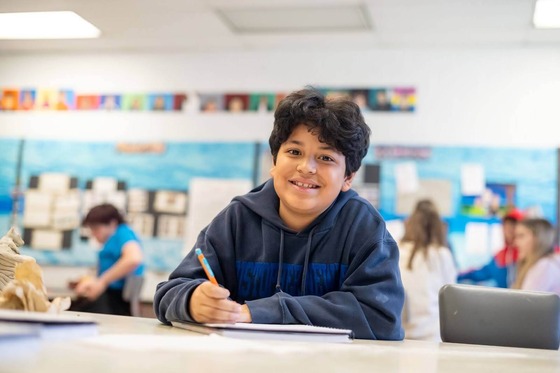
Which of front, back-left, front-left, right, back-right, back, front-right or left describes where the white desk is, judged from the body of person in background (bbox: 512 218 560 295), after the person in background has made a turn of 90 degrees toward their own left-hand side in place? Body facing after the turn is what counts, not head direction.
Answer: front

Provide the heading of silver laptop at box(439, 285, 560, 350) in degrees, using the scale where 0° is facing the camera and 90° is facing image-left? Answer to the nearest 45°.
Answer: approximately 180°

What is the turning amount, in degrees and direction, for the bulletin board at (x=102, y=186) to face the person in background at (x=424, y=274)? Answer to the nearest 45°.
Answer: approximately 45° to its left

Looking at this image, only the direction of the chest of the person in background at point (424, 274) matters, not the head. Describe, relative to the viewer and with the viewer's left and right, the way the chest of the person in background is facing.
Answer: facing away from the viewer

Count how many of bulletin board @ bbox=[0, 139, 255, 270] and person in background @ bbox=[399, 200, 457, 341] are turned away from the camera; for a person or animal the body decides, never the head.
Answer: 1

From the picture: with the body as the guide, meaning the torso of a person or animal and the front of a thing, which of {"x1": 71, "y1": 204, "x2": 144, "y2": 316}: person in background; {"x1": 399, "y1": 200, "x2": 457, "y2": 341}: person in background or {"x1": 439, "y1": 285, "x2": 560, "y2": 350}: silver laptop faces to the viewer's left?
{"x1": 71, "y1": 204, "x2": 144, "y2": 316}: person in background

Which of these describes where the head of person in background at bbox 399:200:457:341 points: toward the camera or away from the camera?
away from the camera

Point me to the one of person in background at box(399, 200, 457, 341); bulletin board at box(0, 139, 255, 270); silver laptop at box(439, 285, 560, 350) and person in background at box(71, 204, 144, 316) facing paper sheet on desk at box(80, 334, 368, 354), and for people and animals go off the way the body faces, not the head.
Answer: the bulletin board

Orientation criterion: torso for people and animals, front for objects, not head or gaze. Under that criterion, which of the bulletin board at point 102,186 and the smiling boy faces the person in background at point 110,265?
the bulletin board

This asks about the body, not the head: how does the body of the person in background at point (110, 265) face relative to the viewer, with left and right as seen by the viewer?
facing to the left of the viewer

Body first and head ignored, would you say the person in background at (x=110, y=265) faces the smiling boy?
no

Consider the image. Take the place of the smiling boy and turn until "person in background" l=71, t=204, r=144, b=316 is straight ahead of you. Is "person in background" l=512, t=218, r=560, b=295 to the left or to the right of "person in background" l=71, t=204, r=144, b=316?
right

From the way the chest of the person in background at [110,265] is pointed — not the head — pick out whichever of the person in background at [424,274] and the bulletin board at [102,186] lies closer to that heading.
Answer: the bulletin board

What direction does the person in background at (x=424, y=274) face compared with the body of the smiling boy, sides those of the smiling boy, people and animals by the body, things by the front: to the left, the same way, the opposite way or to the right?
the opposite way

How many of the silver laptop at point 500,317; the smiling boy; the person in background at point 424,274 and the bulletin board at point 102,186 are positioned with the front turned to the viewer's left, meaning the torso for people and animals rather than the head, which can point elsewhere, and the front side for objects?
0

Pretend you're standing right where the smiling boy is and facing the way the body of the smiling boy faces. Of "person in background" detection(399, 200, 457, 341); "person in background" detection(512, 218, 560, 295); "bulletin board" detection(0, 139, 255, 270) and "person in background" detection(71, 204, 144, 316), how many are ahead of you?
0
